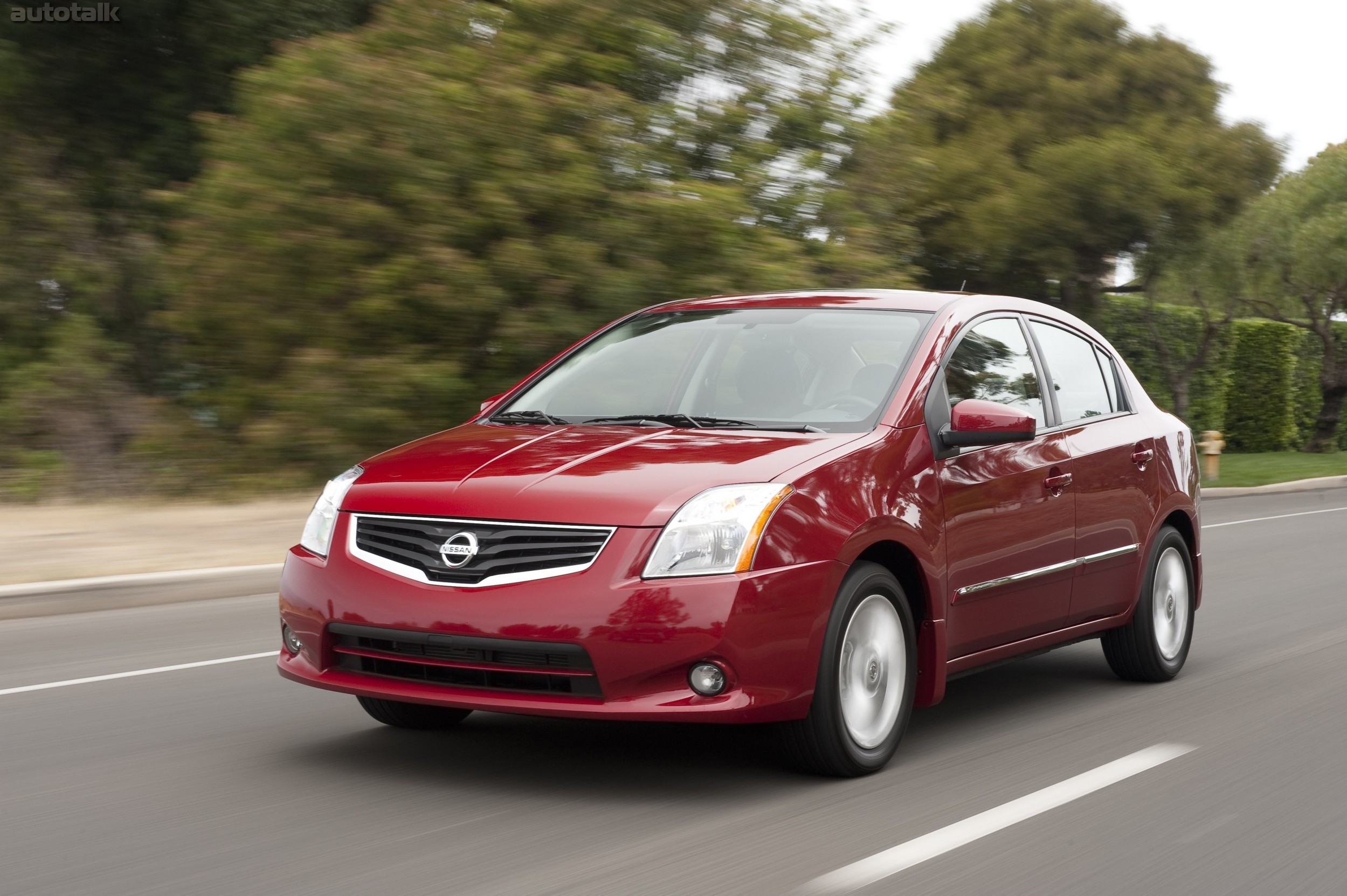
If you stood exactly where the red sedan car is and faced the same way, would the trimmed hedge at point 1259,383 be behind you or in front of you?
behind

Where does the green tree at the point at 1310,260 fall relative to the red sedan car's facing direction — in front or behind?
behind

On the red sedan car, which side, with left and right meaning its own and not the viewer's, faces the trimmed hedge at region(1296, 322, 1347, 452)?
back

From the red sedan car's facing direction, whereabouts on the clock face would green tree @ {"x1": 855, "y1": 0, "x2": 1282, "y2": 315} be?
The green tree is roughly at 5 o'clock from the red sedan car.

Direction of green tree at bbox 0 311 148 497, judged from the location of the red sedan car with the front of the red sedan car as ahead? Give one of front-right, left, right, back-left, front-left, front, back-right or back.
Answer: right

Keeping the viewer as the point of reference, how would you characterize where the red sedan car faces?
facing the viewer and to the left of the viewer

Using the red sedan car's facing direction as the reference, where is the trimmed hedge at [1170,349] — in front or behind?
behind

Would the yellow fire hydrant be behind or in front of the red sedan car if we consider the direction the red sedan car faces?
behind
